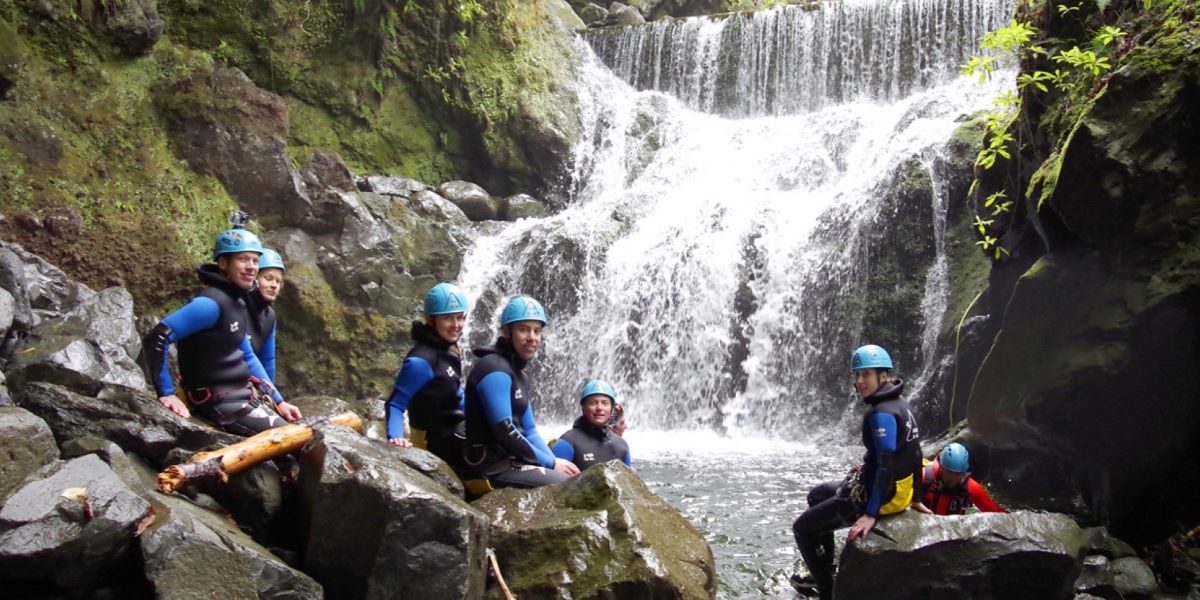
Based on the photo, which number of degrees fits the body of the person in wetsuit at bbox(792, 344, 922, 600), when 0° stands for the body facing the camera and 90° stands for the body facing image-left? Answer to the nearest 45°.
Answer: approximately 90°

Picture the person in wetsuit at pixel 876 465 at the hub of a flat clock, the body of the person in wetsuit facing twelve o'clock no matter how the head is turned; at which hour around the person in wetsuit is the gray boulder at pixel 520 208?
The gray boulder is roughly at 2 o'clock from the person in wetsuit.

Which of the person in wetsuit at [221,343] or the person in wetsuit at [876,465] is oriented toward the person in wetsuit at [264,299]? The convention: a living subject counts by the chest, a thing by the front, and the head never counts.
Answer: the person in wetsuit at [876,465]

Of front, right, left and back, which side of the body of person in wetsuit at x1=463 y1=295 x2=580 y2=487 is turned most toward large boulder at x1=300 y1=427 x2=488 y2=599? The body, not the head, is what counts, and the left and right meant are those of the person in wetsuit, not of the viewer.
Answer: right

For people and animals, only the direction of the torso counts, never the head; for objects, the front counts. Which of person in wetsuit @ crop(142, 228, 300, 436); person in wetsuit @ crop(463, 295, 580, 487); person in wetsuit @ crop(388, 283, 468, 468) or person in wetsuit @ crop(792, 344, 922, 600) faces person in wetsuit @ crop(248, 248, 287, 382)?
person in wetsuit @ crop(792, 344, 922, 600)

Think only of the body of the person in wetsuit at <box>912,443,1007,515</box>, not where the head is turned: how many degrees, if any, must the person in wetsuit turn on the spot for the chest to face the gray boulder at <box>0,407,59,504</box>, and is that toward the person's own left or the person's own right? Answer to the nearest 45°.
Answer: approximately 45° to the person's own right

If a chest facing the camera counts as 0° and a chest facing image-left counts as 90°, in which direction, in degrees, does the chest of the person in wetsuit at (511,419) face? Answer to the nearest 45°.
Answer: approximately 315°

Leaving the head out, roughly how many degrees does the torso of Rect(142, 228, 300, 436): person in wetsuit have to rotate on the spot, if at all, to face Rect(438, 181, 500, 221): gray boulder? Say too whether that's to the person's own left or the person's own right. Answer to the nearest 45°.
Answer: approximately 135° to the person's own left
